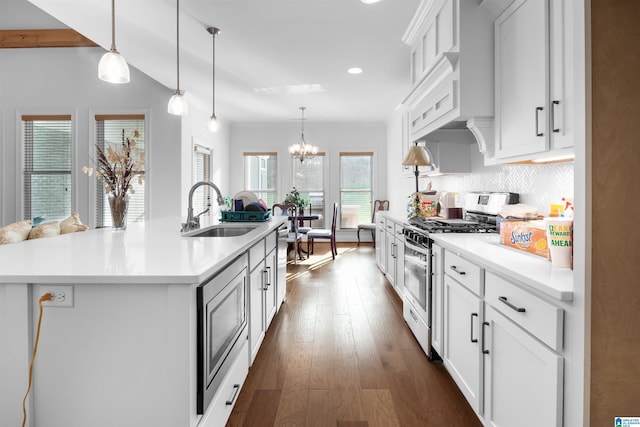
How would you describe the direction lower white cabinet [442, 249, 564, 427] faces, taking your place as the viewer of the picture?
facing the viewer and to the left of the viewer

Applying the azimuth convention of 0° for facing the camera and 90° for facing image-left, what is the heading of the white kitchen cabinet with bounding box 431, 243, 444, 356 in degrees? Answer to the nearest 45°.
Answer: approximately 90°

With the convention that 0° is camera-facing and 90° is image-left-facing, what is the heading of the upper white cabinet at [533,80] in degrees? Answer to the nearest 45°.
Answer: approximately 45°

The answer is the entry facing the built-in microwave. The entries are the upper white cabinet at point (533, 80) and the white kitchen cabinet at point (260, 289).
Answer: the upper white cabinet

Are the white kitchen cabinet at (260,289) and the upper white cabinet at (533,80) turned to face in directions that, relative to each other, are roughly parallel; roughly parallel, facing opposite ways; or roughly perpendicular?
roughly parallel, facing opposite ways

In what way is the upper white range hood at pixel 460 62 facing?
to the viewer's left

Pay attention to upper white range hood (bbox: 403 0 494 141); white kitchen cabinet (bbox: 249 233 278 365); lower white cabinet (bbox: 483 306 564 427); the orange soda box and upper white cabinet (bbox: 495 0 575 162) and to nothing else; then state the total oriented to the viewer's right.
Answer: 1

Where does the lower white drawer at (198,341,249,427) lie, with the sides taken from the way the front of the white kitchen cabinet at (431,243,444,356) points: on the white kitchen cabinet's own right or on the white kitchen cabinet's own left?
on the white kitchen cabinet's own left

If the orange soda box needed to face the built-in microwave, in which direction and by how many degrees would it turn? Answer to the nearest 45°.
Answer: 0° — it already faces it

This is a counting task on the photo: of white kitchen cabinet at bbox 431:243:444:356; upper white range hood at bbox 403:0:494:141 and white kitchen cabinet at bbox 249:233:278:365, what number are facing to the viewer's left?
2

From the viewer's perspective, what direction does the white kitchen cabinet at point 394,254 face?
to the viewer's left

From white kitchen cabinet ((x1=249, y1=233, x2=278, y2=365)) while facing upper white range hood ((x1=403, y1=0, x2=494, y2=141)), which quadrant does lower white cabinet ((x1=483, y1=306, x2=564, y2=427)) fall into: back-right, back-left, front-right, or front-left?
front-right

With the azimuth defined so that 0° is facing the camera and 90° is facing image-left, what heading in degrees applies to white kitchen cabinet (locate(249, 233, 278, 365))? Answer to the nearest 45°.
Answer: approximately 270°

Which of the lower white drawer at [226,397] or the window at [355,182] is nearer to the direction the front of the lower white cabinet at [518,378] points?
the lower white drawer
